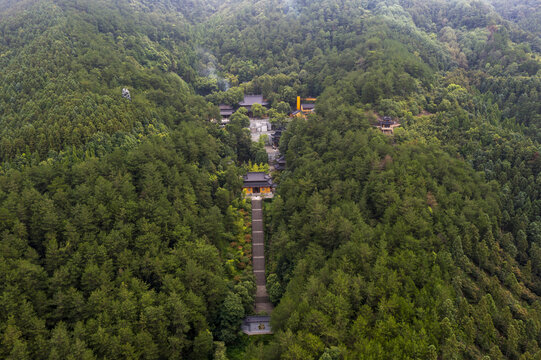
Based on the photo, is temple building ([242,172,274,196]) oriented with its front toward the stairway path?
yes

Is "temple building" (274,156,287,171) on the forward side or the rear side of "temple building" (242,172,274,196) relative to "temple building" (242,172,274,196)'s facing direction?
on the rear side

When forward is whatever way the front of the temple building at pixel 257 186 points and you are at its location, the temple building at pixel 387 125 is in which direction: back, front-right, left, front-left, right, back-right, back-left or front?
left

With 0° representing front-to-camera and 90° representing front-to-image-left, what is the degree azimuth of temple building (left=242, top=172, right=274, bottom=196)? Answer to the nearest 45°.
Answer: approximately 0°

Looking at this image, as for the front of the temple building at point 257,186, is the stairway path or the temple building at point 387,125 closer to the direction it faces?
the stairway path

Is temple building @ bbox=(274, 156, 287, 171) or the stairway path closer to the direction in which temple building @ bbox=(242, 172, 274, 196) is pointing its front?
the stairway path
